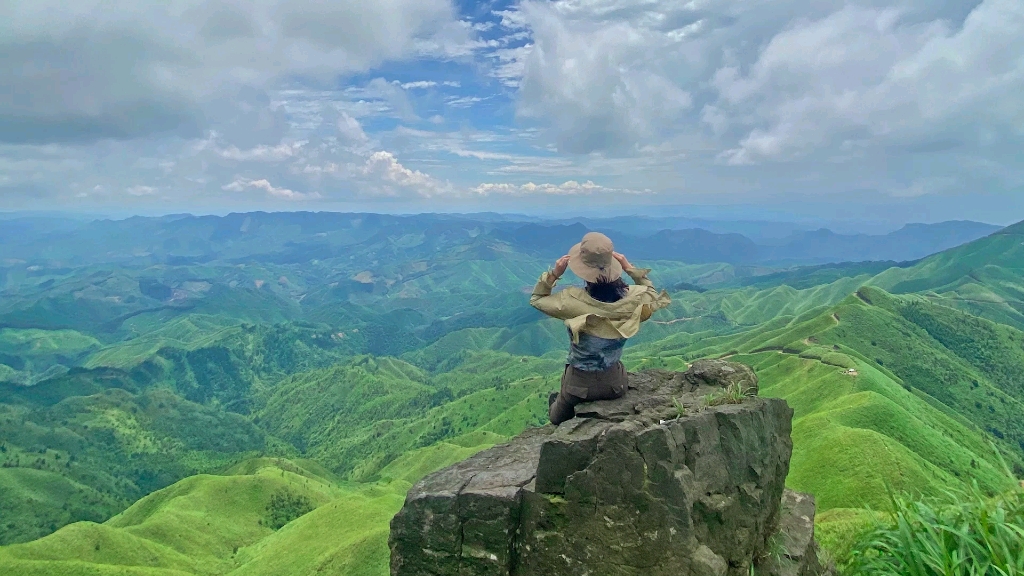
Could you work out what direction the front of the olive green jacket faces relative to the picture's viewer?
facing away from the viewer

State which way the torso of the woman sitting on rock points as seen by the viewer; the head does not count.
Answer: away from the camera

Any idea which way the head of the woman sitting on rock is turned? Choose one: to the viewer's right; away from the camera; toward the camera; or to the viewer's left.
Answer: away from the camera
